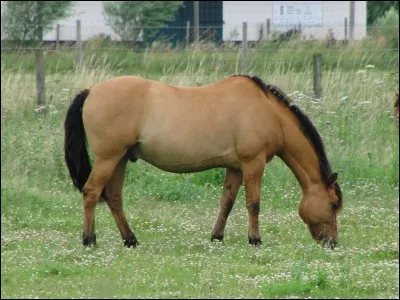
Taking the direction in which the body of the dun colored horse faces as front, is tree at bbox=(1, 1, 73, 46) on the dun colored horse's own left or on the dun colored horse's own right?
on the dun colored horse's own left

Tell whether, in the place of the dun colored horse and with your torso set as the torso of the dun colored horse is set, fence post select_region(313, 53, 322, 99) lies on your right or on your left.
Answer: on your left

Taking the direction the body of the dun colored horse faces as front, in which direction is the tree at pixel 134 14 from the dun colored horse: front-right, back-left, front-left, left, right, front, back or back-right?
left

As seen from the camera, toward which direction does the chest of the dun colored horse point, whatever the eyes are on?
to the viewer's right

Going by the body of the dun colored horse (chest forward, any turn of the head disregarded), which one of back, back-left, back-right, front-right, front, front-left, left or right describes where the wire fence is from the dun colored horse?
left

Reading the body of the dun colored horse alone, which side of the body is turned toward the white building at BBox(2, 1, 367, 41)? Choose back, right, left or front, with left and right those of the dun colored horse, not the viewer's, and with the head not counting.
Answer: left

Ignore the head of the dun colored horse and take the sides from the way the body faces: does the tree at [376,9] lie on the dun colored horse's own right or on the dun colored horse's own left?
on the dun colored horse's own left
